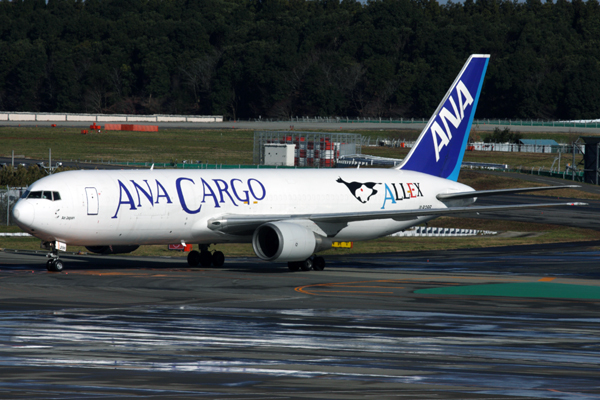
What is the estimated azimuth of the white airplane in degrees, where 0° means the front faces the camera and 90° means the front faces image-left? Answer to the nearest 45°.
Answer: approximately 45°
